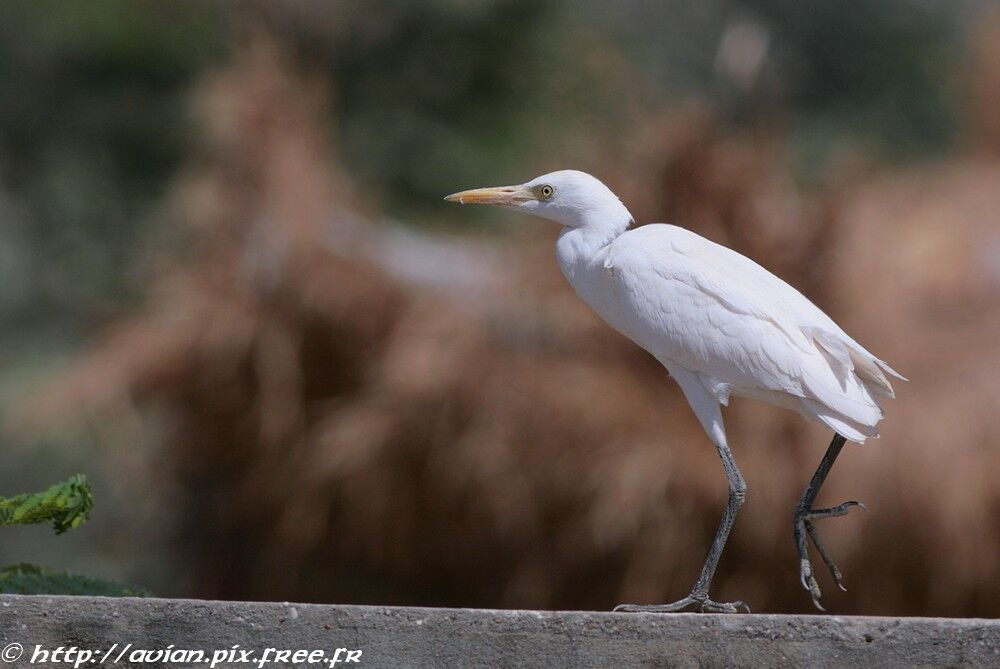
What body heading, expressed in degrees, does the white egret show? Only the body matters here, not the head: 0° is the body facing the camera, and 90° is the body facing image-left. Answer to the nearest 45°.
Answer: approximately 90°
